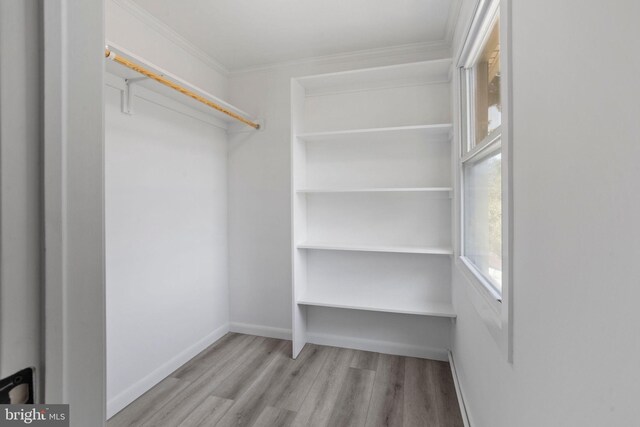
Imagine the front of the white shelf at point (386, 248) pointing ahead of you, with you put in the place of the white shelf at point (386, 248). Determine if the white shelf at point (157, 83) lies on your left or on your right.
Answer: on your right

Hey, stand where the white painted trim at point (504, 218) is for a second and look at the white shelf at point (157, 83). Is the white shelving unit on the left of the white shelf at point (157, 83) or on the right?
right

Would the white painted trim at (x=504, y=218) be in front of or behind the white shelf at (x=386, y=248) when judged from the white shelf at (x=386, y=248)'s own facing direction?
in front

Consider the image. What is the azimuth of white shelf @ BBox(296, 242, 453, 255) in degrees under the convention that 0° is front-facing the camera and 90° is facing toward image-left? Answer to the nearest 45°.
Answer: approximately 0°

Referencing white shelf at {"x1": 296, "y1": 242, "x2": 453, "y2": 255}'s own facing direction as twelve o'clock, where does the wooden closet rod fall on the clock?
The wooden closet rod is roughly at 2 o'clock from the white shelf.

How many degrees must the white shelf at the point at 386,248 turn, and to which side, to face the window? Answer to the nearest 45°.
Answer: approximately 45° to its left
